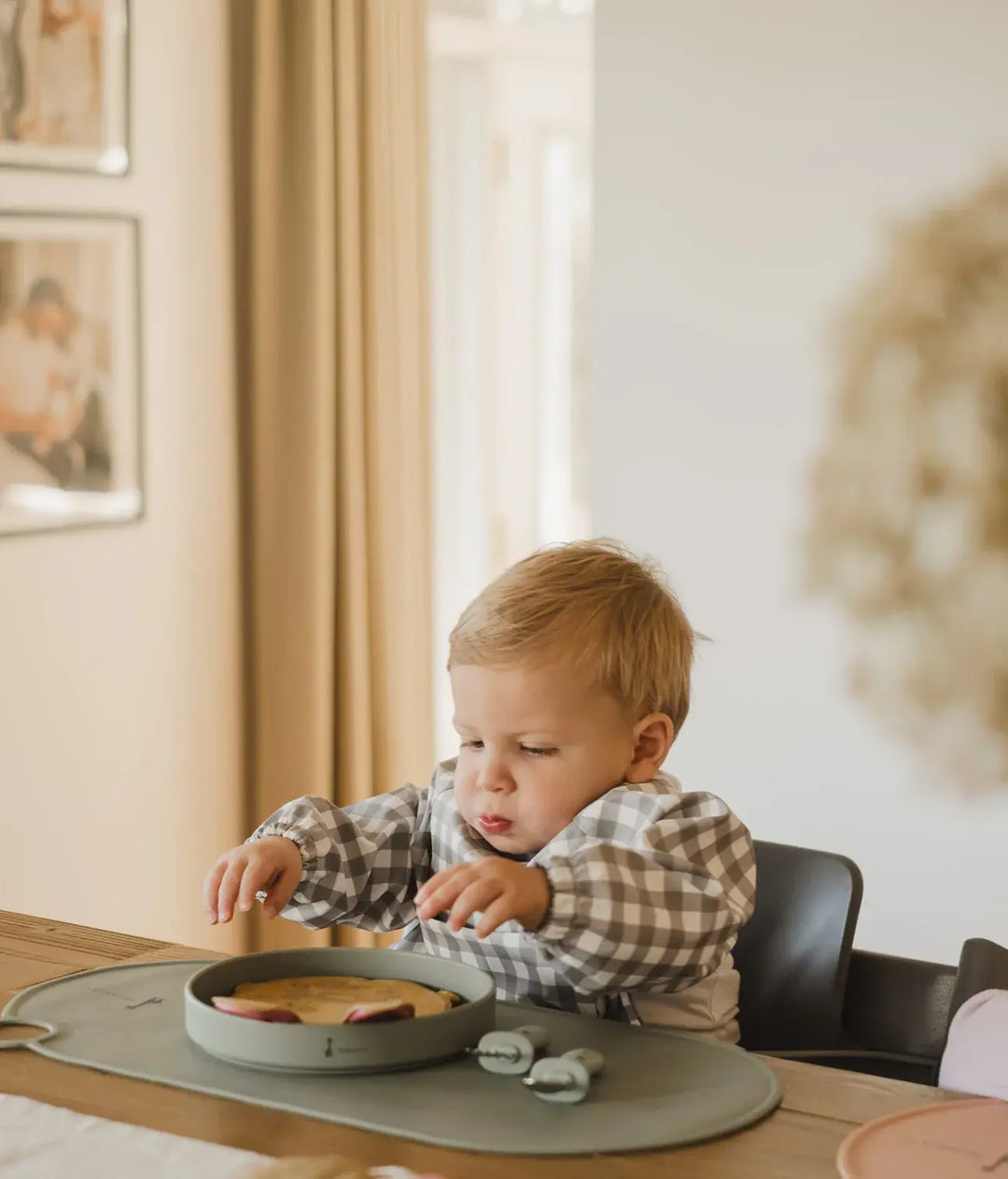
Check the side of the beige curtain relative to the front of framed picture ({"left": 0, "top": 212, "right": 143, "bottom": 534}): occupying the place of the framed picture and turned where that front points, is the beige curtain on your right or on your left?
on your left

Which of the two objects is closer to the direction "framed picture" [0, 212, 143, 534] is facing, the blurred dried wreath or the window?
the blurred dried wreath

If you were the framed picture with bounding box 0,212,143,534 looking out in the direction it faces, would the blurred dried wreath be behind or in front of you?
in front

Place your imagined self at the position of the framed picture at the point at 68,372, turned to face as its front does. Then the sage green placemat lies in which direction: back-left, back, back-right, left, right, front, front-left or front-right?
front-right

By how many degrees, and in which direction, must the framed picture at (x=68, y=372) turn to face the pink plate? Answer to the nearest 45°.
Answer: approximately 45° to its right

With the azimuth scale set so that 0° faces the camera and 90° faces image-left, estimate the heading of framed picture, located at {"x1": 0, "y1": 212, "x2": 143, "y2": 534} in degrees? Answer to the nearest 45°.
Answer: approximately 315°

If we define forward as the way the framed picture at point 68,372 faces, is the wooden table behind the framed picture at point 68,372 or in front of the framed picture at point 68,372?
in front

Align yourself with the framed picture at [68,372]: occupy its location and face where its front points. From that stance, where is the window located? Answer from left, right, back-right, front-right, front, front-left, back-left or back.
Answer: left

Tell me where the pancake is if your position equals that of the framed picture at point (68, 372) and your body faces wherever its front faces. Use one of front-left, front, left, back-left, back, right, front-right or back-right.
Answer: front-right
